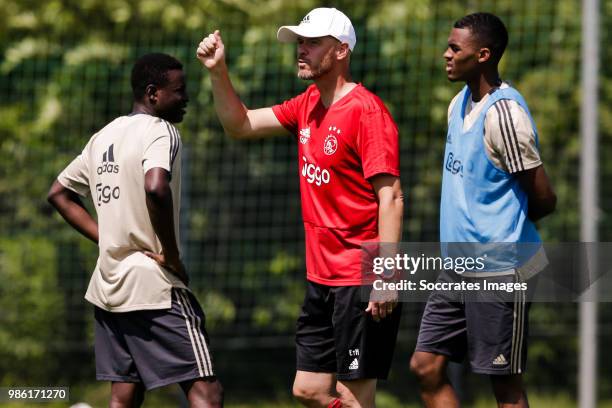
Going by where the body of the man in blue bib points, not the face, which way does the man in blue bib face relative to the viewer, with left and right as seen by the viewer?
facing the viewer and to the left of the viewer

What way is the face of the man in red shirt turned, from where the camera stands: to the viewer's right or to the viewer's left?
to the viewer's left

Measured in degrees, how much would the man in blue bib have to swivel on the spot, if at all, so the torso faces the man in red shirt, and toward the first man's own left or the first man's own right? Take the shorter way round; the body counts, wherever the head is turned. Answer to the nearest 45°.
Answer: approximately 45° to the first man's own right

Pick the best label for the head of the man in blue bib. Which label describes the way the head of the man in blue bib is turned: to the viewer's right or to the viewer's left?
to the viewer's left

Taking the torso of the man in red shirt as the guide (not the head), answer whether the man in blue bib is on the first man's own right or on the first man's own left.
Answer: on the first man's own left

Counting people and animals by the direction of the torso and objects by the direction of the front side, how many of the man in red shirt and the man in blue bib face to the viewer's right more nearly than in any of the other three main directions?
0
